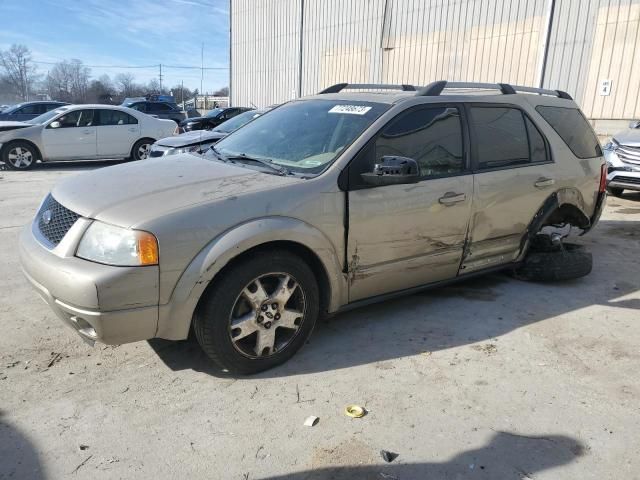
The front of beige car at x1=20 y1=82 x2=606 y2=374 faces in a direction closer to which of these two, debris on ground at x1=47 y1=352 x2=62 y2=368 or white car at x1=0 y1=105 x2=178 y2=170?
the debris on ground

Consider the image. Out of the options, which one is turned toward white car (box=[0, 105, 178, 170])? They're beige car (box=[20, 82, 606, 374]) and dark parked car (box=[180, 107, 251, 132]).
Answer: the dark parked car

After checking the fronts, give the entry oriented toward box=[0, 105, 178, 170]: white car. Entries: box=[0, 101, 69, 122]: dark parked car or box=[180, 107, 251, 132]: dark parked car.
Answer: box=[180, 107, 251, 132]: dark parked car

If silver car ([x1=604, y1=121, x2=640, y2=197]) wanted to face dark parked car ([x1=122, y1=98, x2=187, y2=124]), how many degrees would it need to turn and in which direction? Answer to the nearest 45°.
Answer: approximately 45° to its right

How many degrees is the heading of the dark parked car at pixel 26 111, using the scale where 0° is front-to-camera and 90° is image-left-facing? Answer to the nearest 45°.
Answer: approximately 90°

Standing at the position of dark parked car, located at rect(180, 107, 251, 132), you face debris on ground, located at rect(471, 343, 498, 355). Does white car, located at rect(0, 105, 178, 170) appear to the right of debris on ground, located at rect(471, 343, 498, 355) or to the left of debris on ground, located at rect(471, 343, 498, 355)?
right

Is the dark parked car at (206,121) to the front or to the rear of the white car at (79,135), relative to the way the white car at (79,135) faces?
to the rear

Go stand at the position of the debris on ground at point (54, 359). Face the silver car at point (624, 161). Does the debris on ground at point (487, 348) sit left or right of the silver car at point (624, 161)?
right

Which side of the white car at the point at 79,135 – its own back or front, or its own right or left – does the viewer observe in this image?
left

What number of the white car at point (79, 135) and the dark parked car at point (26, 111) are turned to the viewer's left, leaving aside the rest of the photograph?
2

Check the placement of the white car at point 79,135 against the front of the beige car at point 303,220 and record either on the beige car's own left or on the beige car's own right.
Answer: on the beige car's own right
